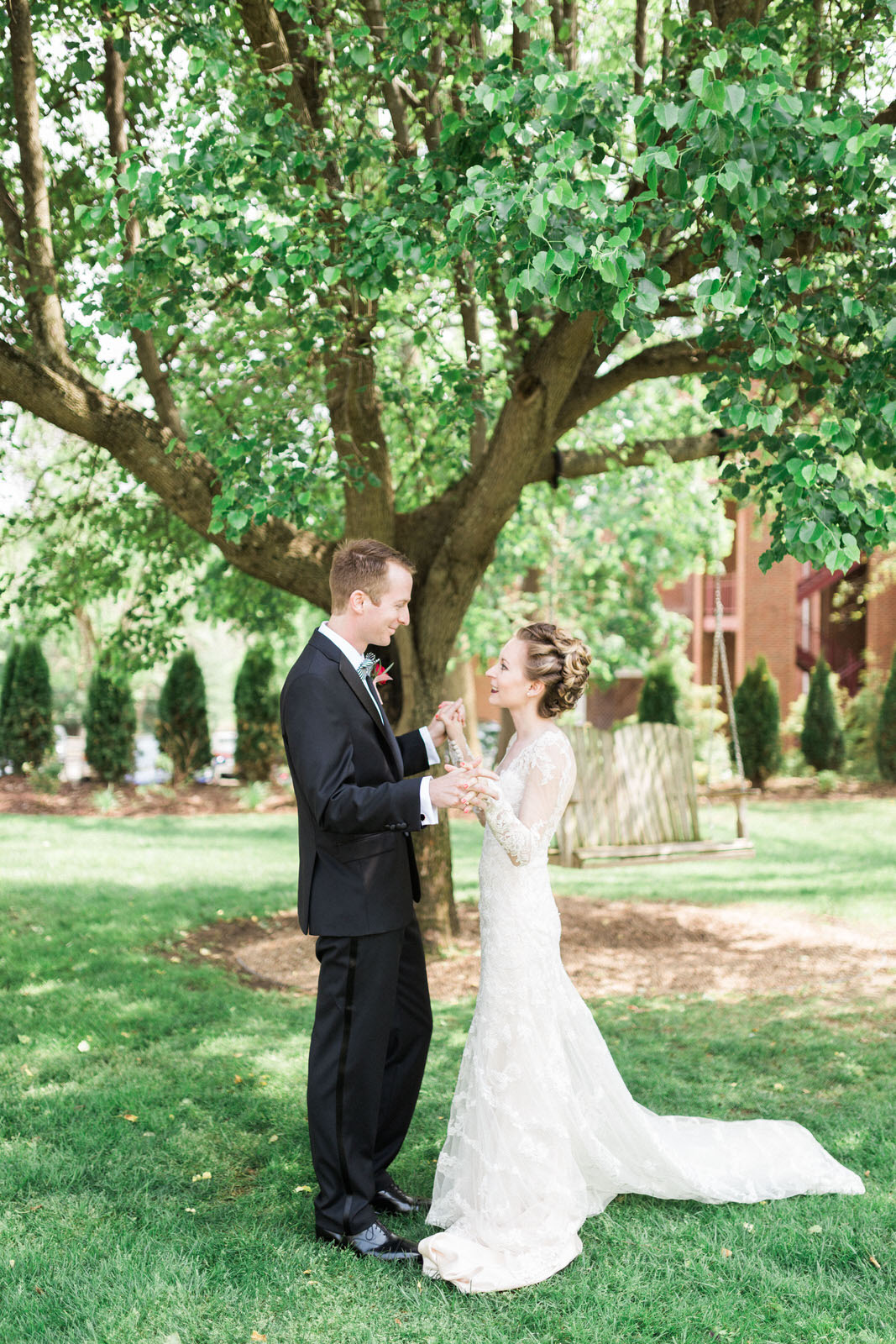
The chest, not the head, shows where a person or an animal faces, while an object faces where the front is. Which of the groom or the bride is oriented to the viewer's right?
the groom

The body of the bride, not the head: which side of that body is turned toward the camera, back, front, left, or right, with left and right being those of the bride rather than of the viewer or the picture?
left

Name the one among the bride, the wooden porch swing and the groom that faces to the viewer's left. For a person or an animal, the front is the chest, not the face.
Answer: the bride

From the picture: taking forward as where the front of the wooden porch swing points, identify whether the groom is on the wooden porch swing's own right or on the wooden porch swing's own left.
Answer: on the wooden porch swing's own right

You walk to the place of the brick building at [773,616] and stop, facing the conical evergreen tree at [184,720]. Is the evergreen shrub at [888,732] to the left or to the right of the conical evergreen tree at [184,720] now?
left

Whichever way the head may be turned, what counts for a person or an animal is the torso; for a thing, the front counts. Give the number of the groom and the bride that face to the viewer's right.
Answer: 1

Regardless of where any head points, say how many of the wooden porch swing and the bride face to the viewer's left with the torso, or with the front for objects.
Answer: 1

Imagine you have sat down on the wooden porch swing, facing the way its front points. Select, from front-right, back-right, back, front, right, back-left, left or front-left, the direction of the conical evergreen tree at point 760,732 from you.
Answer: back-left

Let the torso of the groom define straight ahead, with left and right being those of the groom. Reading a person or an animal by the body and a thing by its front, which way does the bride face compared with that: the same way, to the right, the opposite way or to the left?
the opposite way

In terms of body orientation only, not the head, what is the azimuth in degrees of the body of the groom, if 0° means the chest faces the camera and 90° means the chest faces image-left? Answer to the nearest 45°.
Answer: approximately 270°

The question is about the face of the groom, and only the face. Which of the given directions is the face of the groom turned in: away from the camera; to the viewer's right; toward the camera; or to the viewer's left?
to the viewer's right
